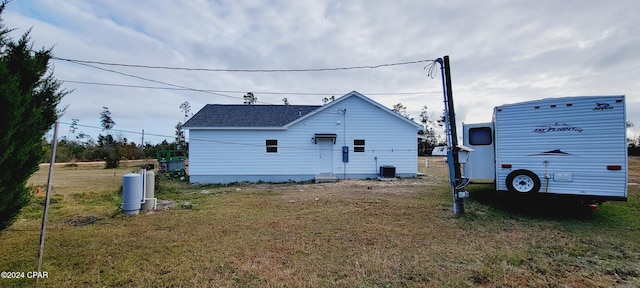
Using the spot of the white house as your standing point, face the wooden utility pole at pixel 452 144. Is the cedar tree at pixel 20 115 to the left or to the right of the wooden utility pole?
right

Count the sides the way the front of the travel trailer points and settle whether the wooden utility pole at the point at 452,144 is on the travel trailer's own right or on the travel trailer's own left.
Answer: on the travel trailer's own left

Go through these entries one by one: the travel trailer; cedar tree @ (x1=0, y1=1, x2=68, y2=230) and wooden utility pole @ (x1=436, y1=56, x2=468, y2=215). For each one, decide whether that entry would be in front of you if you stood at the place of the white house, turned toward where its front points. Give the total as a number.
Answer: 0

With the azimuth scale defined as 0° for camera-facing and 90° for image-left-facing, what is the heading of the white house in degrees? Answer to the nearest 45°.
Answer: approximately 180°
